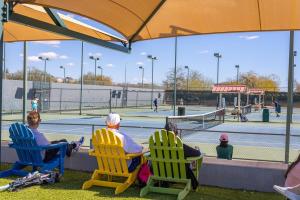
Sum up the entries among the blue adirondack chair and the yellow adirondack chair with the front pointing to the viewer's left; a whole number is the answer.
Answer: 0

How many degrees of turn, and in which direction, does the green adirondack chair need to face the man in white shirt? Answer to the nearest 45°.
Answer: approximately 90° to its left

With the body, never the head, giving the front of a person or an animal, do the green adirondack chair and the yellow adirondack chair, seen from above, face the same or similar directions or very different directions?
same or similar directions

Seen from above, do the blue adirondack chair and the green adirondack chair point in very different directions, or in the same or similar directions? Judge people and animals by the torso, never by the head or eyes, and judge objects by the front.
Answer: same or similar directions

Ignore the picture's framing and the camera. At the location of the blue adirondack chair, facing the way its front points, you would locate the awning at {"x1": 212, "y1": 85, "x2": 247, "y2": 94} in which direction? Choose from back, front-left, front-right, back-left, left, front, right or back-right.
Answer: front

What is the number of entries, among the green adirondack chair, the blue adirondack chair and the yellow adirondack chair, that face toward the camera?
0

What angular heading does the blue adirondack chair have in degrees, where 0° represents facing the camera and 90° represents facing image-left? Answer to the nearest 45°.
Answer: approximately 225°

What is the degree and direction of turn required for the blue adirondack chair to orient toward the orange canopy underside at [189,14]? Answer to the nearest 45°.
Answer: approximately 45° to its right

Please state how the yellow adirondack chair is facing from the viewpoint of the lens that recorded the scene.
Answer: facing away from the viewer and to the right of the viewer

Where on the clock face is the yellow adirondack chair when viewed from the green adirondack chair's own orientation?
The yellow adirondack chair is roughly at 8 o'clock from the green adirondack chair.

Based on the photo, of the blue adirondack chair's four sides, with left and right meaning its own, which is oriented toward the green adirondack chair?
right

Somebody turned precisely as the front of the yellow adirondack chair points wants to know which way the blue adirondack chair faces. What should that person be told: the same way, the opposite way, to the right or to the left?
the same way

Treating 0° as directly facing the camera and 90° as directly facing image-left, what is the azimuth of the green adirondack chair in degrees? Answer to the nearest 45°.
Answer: approximately 225°

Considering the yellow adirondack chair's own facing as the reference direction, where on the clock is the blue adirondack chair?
The blue adirondack chair is roughly at 8 o'clock from the yellow adirondack chair.
